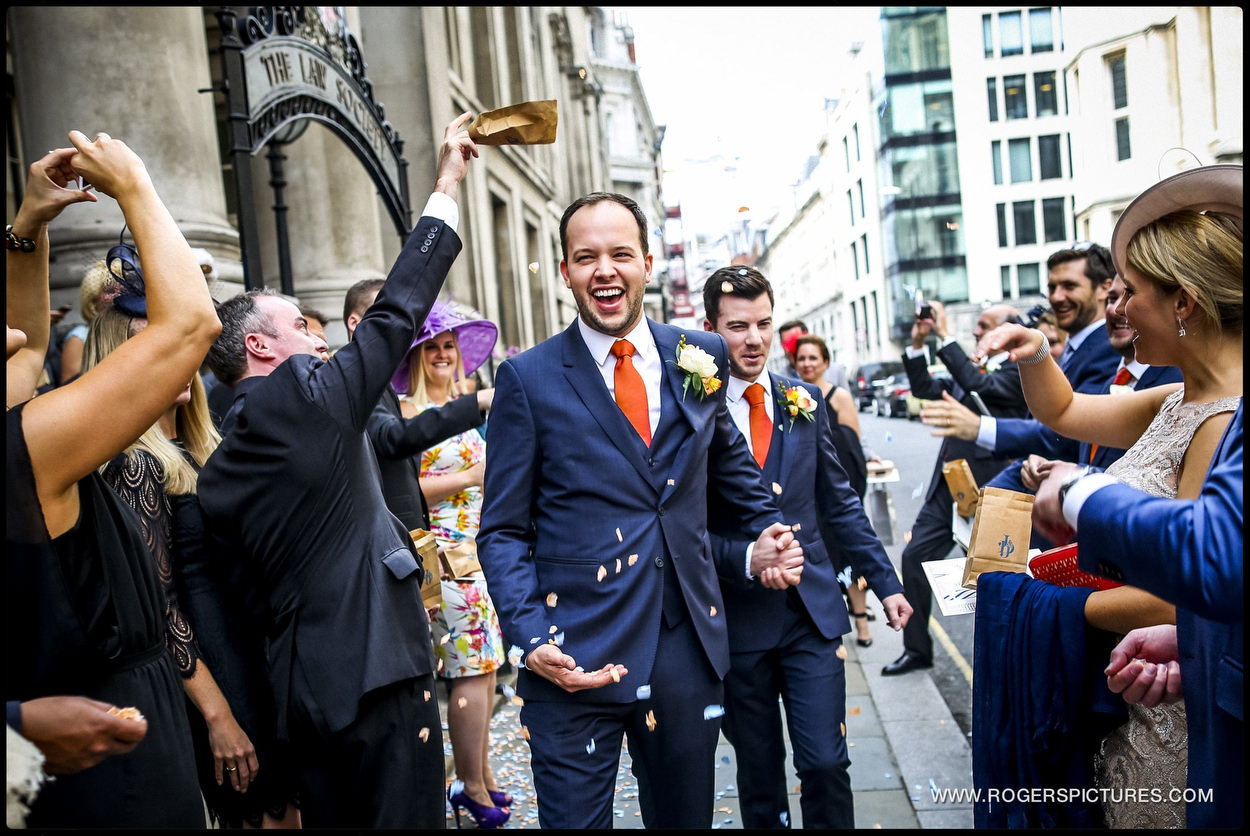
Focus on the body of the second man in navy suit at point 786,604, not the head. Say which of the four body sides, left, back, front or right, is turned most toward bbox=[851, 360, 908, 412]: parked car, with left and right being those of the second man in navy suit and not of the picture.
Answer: back

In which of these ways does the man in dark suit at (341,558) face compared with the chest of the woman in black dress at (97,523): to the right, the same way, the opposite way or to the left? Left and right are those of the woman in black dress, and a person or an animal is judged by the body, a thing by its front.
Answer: the same way

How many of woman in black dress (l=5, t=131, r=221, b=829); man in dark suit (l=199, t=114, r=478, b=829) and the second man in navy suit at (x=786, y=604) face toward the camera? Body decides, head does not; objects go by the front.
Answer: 1

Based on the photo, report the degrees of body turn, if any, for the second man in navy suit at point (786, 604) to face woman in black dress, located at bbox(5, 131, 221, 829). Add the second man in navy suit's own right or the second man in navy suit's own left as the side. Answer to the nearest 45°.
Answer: approximately 45° to the second man in navy suit's own right

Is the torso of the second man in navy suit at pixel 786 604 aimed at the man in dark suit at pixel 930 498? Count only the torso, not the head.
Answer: no

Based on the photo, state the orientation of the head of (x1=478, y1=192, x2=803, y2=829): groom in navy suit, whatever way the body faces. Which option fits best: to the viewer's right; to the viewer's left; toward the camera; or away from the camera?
toward the camera

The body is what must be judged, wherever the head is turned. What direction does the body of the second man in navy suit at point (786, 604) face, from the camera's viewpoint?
toward the camera

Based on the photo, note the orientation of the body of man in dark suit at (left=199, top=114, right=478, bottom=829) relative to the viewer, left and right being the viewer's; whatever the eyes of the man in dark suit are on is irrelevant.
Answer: facing away from the viewer and to the right of the viewer

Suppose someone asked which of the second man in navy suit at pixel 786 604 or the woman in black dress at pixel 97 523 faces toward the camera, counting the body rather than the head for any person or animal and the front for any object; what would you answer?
the second man in navy suit

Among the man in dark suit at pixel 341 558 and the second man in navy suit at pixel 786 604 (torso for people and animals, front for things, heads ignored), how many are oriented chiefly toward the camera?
1

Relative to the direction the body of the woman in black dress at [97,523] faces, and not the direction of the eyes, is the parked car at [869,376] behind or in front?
in front

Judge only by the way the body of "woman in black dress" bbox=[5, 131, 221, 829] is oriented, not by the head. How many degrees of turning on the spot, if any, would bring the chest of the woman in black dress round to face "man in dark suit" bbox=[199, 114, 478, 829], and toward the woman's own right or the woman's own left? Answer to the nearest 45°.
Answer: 0° — they already face them

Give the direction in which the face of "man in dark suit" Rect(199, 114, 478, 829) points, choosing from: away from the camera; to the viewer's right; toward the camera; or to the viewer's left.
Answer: to the viewer's right

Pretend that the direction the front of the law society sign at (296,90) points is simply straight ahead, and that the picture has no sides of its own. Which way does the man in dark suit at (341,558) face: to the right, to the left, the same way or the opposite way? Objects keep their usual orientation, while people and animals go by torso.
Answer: to the left

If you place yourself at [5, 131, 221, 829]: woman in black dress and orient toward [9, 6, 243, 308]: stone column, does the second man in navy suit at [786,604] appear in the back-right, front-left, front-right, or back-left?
front-right

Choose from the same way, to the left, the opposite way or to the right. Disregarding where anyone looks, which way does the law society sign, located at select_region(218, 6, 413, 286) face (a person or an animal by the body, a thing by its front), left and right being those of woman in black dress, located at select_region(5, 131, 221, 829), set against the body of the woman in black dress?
to the right

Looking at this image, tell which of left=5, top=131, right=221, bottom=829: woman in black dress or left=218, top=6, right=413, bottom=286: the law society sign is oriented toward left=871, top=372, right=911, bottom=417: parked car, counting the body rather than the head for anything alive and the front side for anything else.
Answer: the woman in black dress

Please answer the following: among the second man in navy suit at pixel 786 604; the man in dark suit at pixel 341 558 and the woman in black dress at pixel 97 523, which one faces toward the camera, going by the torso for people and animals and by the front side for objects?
the second man in navy suit
